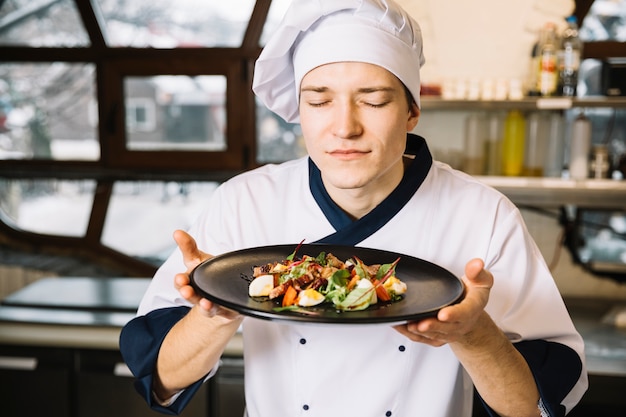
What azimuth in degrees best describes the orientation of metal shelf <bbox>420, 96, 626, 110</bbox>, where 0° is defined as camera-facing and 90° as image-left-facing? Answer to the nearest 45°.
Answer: approximately 0°

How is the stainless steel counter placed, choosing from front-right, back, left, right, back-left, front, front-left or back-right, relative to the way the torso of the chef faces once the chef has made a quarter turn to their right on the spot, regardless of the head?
front-right

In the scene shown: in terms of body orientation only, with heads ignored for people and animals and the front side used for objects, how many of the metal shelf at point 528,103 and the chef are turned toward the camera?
2

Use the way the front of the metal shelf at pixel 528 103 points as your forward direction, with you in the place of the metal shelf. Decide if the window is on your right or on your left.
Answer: on your right

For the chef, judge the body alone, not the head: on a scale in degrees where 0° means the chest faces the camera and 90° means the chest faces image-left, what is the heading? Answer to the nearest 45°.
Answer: approximately 0°

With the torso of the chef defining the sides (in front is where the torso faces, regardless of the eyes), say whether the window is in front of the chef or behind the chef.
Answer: behind

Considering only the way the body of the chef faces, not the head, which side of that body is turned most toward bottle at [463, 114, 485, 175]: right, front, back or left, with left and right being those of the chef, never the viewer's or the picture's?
back

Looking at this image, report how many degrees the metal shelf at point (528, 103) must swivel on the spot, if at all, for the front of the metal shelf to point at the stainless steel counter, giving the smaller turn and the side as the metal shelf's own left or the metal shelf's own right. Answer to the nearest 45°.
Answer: approximately 90° to the metal shelf's own right
